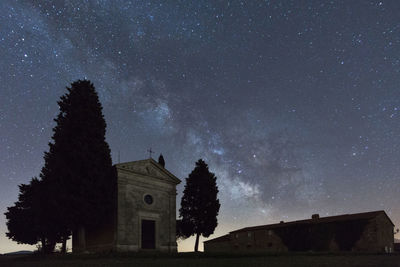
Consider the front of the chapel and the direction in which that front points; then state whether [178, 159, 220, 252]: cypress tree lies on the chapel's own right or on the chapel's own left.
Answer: on the chapel's own left

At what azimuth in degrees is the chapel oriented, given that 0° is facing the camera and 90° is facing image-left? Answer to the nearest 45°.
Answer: approximately 315°

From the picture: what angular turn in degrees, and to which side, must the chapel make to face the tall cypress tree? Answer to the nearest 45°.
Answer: approximately 90° to its right
